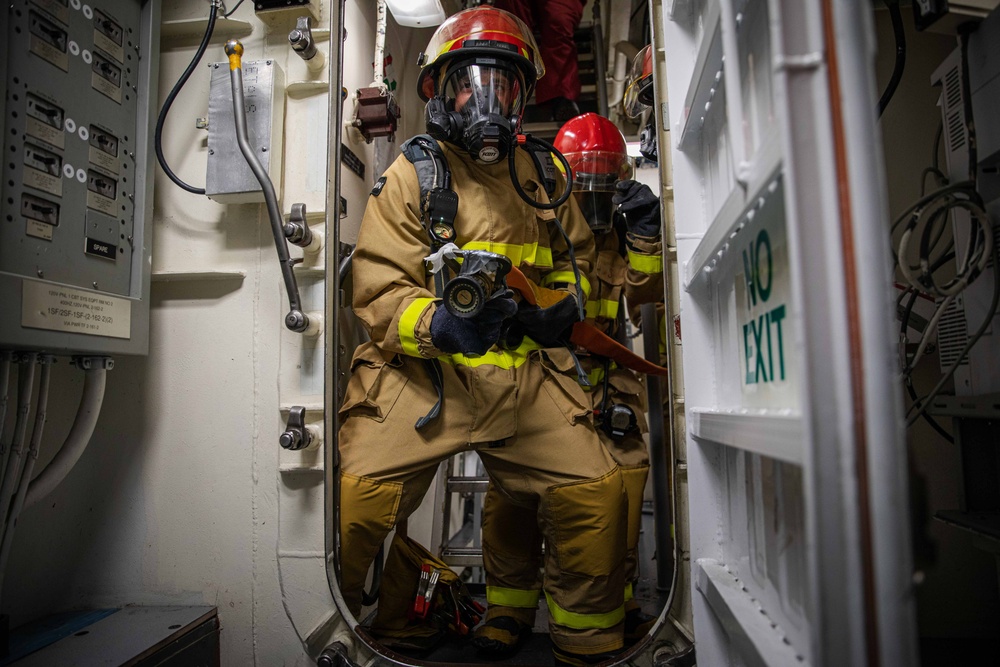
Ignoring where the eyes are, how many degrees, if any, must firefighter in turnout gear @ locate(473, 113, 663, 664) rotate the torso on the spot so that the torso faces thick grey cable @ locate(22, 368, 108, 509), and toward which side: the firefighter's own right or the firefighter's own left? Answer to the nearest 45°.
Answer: approximately 45° to the firefighter's own right

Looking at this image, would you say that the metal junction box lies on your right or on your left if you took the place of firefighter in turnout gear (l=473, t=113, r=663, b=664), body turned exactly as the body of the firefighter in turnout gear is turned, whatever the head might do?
on your right

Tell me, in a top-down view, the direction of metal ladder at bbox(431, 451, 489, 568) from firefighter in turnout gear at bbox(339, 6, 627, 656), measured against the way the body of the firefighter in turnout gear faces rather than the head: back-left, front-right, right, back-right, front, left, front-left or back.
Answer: back

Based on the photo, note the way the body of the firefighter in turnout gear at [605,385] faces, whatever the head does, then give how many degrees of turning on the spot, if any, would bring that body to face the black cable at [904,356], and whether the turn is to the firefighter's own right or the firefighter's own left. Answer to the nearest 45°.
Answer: approximately 90° to the firefighter's own left
